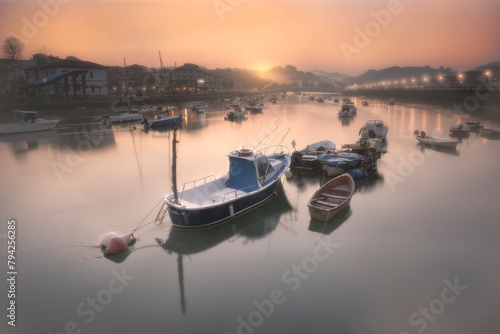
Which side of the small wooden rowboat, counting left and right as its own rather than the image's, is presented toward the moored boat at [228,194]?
left

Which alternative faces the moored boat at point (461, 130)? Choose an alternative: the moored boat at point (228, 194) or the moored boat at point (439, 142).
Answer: the moored boat at point (228, 194)

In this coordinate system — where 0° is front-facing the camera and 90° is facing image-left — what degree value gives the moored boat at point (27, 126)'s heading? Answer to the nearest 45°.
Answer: approximately 270°

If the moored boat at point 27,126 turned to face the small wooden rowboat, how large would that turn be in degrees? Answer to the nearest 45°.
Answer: approximately 90° to its right

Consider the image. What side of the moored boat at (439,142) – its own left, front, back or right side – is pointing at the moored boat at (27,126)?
back

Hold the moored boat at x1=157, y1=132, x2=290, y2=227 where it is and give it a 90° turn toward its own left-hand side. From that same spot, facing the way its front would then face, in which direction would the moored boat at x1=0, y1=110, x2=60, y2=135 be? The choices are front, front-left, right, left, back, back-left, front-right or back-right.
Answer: front

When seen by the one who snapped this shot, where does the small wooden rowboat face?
facing away from the viewer and to the right of the viewer

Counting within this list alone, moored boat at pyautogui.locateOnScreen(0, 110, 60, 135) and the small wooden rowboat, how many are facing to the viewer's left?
0

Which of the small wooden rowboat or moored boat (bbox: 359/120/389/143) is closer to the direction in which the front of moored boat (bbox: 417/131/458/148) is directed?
the moored boat

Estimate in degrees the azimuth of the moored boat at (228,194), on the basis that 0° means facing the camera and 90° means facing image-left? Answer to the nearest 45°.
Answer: approximately 225°

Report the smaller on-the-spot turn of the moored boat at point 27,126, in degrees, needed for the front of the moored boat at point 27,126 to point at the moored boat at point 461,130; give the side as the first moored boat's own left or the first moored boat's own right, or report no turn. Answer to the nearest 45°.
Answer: approximately 45° to the first moored boat's own right
